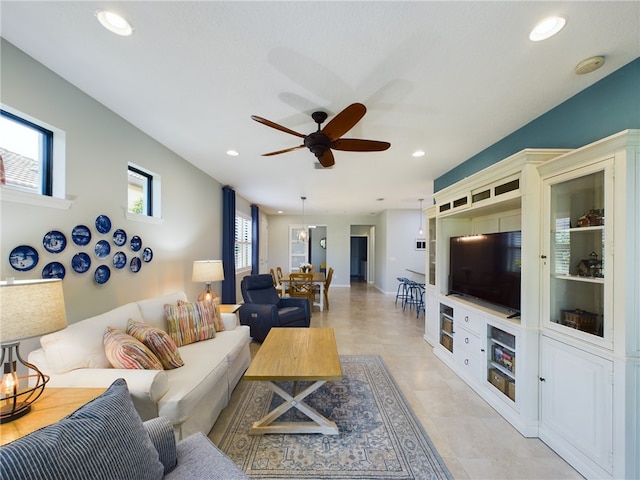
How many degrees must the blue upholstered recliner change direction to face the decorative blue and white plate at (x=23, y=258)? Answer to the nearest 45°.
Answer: approximately 90° to its right

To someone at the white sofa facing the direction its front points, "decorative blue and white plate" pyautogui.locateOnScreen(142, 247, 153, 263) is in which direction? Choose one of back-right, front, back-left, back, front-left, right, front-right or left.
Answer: back-left

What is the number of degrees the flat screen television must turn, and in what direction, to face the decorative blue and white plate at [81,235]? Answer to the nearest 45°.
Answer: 0° — it already faces it

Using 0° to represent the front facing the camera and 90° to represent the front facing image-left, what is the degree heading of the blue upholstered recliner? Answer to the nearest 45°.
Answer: approximately 315°

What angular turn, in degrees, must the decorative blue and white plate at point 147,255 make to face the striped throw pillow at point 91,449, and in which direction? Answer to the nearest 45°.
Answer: approximately 45° to its right

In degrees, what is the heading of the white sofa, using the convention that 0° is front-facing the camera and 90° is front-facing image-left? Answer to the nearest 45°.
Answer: approximately 315°
